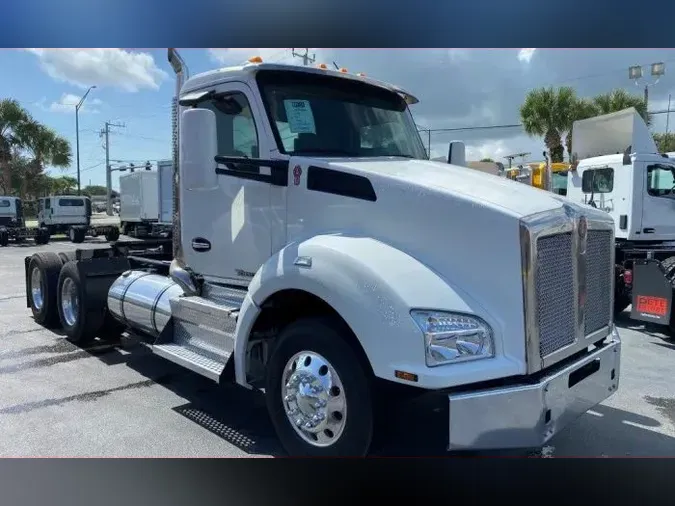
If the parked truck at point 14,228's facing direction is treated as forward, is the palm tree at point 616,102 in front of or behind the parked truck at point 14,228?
behind

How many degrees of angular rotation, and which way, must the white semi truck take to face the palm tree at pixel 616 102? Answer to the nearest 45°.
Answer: approximately 90° to its left

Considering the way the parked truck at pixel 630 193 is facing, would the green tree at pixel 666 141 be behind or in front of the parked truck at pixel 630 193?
in front

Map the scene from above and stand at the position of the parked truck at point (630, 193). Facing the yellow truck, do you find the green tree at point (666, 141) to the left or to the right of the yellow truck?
right
